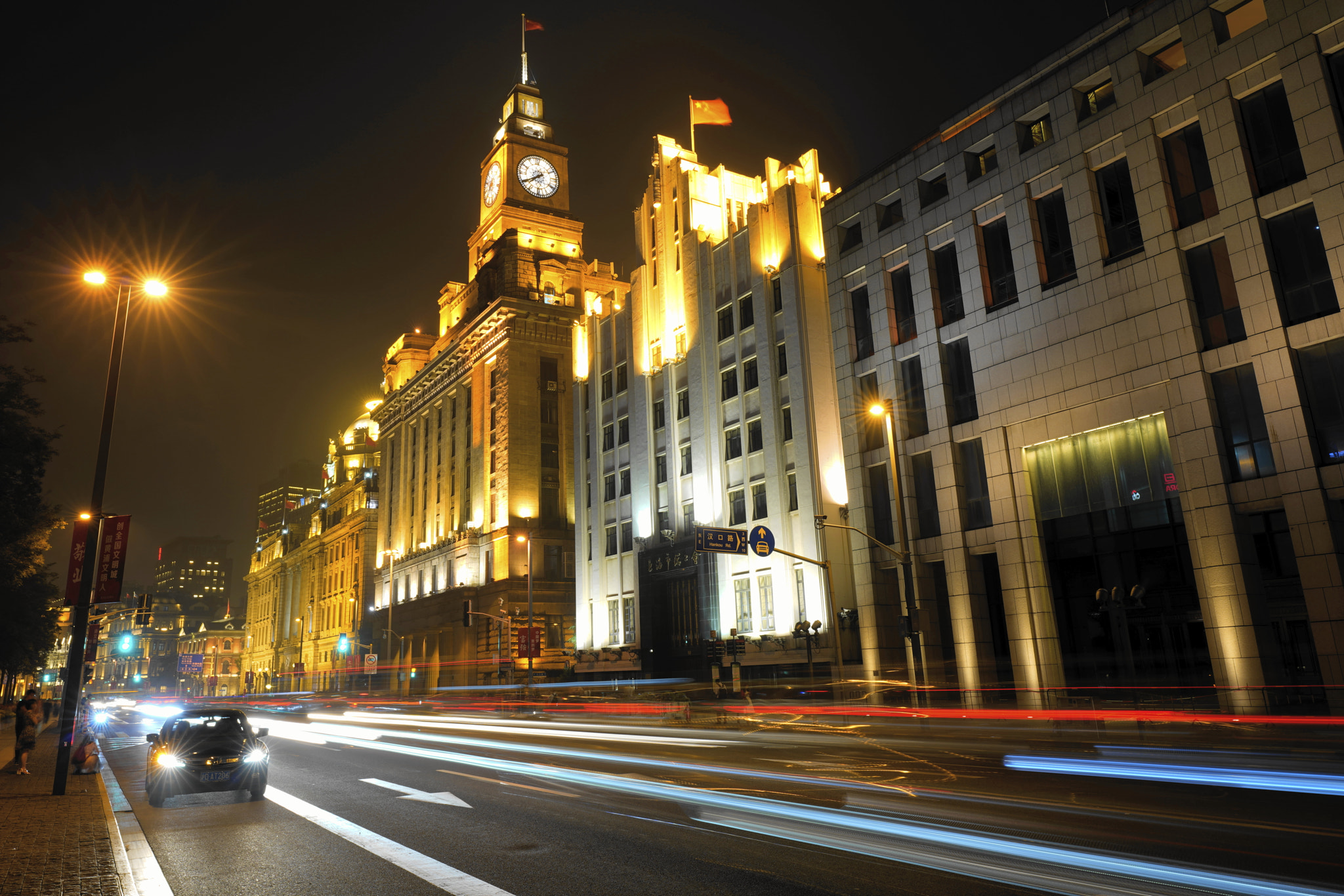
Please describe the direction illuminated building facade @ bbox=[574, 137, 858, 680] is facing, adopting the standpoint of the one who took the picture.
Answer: facing the viewer and to the left of the viewer

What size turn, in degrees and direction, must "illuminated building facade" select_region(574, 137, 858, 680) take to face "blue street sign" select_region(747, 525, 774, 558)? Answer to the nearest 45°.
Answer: approximately 45° to its left

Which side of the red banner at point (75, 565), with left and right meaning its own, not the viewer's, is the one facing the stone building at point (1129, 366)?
left

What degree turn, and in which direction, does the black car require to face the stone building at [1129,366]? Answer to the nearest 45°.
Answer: approximately 90° to its left

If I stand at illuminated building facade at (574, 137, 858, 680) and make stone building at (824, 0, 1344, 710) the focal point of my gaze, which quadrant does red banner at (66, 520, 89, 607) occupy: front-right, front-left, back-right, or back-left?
front-right

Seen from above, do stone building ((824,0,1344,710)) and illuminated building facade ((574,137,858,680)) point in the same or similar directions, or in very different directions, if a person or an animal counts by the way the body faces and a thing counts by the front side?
same or similar directions

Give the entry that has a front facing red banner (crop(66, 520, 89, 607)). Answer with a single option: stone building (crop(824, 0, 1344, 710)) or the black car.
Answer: the stone building

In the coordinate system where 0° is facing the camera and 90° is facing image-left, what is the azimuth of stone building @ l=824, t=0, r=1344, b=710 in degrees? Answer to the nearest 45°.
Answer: approximately 45°

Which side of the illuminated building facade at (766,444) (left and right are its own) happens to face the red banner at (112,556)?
front

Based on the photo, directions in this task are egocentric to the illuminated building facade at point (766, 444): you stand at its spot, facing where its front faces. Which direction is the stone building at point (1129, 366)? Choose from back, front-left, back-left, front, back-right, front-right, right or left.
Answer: left

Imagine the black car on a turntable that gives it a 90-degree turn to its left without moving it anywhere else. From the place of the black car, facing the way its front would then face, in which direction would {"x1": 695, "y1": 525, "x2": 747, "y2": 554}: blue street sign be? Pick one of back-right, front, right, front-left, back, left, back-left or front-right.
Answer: front-left

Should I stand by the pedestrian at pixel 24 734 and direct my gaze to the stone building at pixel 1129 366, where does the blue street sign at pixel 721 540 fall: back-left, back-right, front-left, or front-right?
front-left

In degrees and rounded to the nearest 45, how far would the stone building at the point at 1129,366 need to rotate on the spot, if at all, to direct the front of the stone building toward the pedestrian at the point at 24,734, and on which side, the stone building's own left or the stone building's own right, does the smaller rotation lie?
0° — it already faces them

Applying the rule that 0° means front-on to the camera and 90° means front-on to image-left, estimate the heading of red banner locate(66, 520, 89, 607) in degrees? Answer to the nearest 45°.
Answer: approximately 0°

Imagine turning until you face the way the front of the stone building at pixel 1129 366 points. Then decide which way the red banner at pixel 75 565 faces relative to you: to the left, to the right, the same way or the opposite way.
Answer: to the left

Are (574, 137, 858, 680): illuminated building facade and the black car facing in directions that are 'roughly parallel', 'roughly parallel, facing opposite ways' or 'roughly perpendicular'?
roughly perpendicular

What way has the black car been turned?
toward the camera

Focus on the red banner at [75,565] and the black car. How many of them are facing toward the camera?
2
